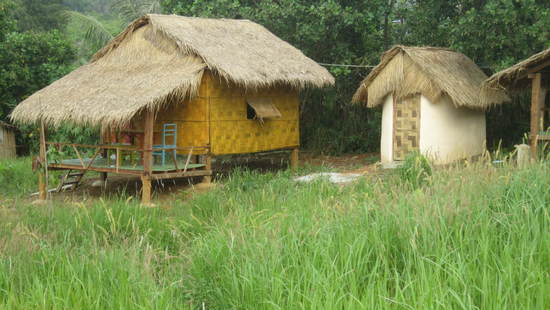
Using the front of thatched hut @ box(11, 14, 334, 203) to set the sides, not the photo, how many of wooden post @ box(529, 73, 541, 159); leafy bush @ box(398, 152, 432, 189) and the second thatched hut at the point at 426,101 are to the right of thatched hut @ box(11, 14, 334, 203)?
0

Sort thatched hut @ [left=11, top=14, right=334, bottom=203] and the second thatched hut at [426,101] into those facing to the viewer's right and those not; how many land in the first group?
0

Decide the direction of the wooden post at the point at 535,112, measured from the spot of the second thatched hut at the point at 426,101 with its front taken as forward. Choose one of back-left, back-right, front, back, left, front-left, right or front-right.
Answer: left

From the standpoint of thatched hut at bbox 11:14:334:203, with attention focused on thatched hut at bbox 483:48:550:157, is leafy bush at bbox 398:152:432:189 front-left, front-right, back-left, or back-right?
front-right

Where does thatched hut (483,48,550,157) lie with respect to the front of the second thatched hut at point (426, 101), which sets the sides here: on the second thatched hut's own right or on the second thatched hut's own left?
on the second thatched hut's own left

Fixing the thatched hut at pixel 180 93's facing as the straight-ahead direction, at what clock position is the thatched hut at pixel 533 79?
the thatched hut at pixel 533 79 is roughly at 8 o'clock from the thatched hut at pixel 180 93.

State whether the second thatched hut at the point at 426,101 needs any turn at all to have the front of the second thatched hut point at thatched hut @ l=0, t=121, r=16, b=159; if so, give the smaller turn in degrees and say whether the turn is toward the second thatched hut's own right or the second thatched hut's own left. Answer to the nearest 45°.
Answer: approximately 45° to the second thatched hut's own right

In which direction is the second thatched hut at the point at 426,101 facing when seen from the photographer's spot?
facing the viewer and to the left of the viewer

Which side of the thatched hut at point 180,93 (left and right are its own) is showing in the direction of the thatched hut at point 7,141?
right

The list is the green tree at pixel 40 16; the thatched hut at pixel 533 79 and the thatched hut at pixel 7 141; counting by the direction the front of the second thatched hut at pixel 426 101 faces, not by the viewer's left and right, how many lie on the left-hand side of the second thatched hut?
1

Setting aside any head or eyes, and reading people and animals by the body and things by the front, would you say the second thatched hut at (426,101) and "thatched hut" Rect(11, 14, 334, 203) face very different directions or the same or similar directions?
same or similar directions

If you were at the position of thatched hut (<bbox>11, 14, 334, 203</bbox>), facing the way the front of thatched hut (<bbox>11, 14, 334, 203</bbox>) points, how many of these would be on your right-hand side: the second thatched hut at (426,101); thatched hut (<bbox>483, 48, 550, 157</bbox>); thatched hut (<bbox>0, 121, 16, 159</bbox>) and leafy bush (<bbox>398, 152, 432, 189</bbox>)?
1

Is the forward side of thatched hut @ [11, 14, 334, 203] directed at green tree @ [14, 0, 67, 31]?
no

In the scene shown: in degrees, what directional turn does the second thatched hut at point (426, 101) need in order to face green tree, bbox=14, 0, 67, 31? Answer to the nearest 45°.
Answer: approximately 90° to its right
